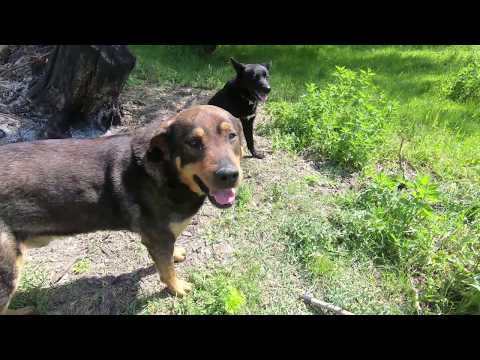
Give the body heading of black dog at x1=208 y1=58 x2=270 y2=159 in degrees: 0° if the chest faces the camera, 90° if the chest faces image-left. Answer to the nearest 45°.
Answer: approximately 315°

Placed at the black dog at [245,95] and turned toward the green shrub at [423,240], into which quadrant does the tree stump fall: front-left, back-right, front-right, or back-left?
back-right

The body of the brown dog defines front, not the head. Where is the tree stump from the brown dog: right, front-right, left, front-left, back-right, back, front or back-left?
left

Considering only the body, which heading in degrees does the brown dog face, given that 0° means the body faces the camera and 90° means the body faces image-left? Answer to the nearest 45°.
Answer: approximately 270°

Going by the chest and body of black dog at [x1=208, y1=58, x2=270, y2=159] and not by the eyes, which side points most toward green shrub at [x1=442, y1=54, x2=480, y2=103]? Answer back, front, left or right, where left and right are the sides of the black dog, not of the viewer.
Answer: left

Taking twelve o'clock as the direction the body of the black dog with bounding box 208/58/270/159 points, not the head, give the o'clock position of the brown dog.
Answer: The brown dog is roughly at 2 o'clock from the black dog.

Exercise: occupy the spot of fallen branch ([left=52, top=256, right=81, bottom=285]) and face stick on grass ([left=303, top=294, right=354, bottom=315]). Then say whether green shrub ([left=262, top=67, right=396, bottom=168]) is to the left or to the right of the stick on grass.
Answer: left

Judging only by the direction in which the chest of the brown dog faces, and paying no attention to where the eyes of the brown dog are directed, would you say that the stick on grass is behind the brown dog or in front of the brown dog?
in front
